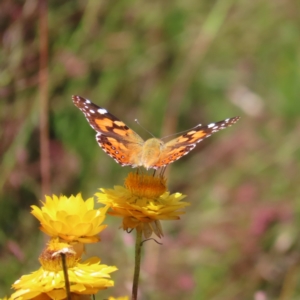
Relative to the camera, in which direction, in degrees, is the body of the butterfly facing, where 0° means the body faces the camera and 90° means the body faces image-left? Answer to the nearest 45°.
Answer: approximately 180°
